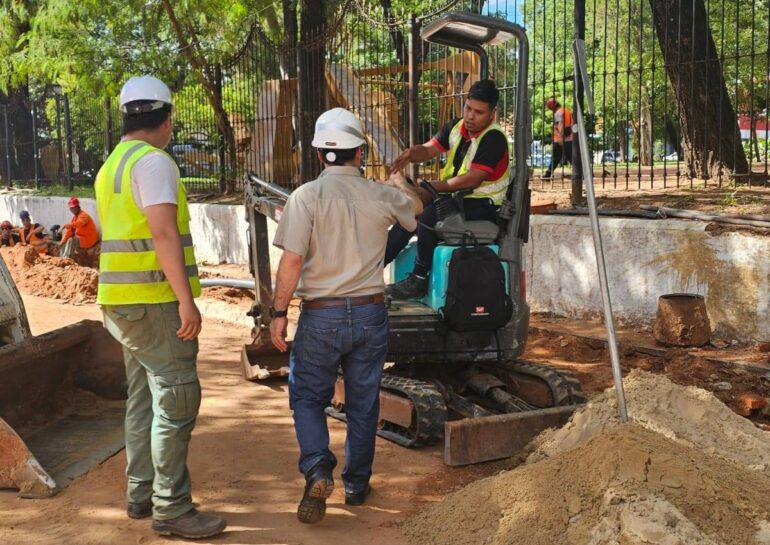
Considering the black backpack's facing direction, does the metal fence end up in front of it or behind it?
behind

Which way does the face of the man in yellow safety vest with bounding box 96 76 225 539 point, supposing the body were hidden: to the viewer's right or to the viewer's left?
to the viewer's right

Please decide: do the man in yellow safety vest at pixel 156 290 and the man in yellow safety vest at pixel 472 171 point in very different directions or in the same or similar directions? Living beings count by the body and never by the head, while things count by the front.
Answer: very different directions

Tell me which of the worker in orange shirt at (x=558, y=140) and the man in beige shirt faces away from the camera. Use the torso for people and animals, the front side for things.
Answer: the man in beige shirt

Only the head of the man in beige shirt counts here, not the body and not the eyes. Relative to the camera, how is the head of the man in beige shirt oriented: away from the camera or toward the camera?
away from the camera

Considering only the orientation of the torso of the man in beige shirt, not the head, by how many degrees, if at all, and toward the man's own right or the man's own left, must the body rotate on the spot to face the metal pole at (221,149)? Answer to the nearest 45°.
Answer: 0° — they already face it

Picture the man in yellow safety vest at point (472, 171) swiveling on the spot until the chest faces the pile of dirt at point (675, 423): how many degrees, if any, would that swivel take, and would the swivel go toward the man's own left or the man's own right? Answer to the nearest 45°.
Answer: approximately 90° to the man's own left

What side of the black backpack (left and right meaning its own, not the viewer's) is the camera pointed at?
front

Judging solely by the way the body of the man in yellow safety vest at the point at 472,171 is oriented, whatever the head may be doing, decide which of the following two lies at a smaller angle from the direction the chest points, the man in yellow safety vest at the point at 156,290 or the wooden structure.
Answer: the man in yellow safety vest

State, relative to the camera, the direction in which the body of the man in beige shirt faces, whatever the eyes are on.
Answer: away from the camera

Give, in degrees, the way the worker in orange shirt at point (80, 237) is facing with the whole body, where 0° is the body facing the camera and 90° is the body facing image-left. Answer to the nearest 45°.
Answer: approximately 45°

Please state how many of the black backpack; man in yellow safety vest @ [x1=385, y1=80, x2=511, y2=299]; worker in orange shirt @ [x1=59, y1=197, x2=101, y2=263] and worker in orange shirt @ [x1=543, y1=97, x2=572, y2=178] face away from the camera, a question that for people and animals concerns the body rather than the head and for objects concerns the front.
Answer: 0

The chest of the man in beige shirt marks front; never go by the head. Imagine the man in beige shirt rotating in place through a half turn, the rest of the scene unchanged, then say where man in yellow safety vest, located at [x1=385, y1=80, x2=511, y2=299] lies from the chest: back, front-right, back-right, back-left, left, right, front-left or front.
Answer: back-left
